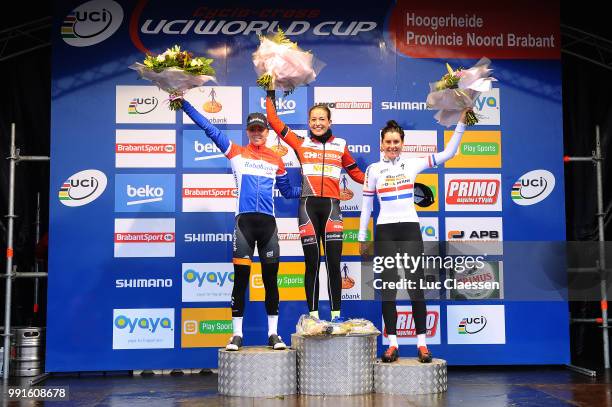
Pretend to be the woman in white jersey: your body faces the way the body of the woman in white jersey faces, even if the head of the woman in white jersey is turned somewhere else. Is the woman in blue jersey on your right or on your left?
on your right

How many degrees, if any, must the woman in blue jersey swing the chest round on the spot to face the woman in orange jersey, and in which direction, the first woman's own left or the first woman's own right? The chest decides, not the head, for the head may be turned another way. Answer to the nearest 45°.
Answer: approximately 90° to the first woman's own left

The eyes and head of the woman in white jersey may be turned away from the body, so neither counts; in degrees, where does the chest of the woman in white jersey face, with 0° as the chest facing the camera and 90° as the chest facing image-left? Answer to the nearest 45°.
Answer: approximately 0°

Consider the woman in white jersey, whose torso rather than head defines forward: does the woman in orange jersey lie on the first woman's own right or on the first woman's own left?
on the first woman's own right

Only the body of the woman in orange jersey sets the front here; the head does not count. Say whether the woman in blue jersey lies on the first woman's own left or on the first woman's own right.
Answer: on the first woman's own right

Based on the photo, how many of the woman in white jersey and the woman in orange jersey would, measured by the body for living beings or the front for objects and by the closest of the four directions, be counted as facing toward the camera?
2
